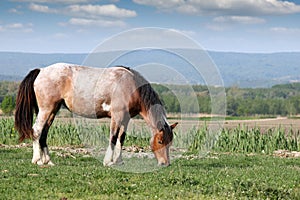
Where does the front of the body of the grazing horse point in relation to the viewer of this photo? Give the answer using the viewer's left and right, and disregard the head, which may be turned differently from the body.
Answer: facing to the right of the viewer

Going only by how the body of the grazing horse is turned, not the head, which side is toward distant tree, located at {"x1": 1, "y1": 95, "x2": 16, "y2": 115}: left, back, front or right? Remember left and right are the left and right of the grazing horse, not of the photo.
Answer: left
